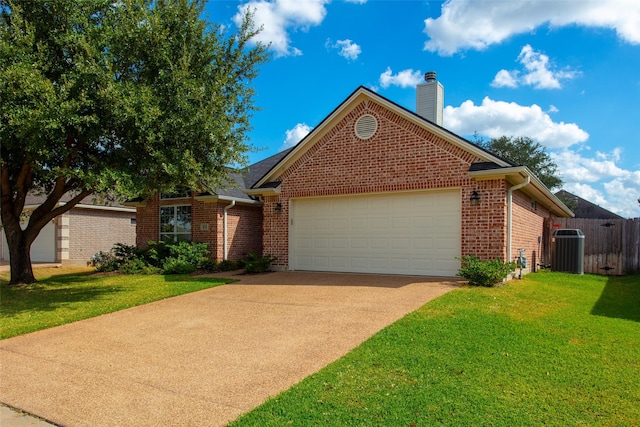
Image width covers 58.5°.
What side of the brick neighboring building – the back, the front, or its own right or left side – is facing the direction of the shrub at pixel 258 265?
left

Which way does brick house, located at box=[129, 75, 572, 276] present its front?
toward the camera

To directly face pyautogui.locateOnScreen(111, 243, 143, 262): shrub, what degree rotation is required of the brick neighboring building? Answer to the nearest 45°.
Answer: approximately 45° to its left

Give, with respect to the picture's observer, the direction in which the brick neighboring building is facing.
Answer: facing the viewer and to the left of the viewer

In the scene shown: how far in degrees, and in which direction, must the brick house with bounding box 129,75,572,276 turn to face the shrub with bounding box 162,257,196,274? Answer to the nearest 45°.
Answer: approximately 90° to its right

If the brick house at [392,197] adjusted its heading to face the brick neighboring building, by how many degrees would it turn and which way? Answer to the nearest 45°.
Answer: approximately 135° to its right

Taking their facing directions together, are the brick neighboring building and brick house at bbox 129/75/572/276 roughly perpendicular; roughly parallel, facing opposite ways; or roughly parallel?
roughly parallel

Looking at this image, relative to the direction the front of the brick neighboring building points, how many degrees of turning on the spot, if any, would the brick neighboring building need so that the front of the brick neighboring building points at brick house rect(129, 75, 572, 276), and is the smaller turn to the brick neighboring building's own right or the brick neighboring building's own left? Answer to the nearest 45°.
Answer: approximately 90° to the brick neighboring building's own left

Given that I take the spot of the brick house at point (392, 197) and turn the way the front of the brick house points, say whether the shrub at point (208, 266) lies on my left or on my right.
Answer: on my right

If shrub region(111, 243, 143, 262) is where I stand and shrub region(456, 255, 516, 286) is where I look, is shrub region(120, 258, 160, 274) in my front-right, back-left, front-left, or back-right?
front-right
